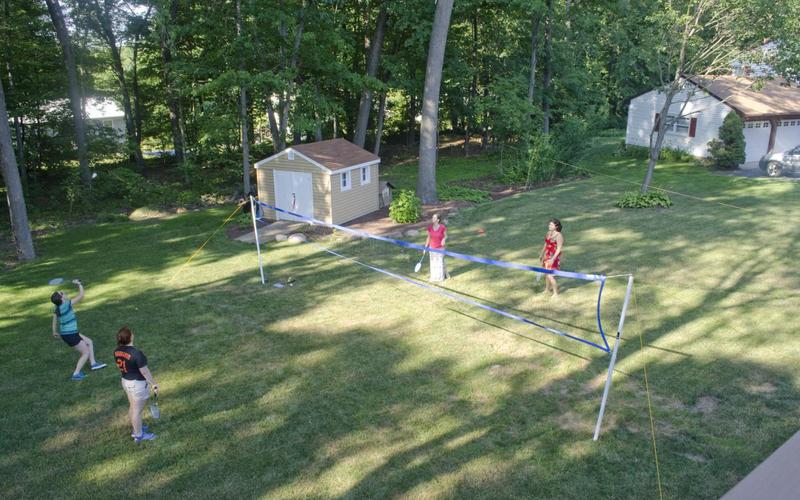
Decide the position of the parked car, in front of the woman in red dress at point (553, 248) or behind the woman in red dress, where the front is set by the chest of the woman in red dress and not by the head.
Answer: behind

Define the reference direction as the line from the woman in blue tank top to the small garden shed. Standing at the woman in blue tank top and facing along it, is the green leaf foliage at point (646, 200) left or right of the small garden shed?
right

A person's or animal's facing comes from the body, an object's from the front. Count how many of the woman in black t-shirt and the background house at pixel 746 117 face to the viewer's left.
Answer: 0

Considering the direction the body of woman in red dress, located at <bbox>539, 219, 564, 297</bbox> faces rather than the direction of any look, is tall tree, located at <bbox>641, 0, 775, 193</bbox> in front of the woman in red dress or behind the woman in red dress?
behind

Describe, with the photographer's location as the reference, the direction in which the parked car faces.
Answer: facing to the left of the viewer

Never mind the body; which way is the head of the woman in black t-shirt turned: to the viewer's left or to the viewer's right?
to the viewer's right

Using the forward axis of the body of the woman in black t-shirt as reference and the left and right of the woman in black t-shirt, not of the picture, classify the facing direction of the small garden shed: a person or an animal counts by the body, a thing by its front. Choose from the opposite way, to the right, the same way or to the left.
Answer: the opposite way

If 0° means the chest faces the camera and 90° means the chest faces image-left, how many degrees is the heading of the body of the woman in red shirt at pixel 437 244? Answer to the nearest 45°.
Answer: approximately 45°

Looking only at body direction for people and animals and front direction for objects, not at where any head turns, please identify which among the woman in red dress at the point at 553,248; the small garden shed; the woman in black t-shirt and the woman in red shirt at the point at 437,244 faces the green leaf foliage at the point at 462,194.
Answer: the woman in black t-shirt

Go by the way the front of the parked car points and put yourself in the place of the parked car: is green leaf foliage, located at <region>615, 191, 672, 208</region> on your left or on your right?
on your left

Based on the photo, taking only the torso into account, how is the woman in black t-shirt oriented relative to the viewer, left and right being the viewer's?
facing away from the viewer and to the right of the viewer

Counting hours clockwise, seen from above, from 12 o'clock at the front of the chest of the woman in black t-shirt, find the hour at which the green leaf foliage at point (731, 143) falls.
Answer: The green leaf foliage is roughly at 1 o'clock from the woman in black t-shirt.

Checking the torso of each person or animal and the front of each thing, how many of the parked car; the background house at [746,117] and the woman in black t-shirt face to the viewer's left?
1

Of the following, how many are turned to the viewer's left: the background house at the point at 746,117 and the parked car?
1

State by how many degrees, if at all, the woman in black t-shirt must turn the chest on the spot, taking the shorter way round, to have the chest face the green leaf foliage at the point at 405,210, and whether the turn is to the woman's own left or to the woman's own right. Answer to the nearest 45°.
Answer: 0° — they already face it

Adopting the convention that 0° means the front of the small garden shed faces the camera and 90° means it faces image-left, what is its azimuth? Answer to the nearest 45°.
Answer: approximately 45°
